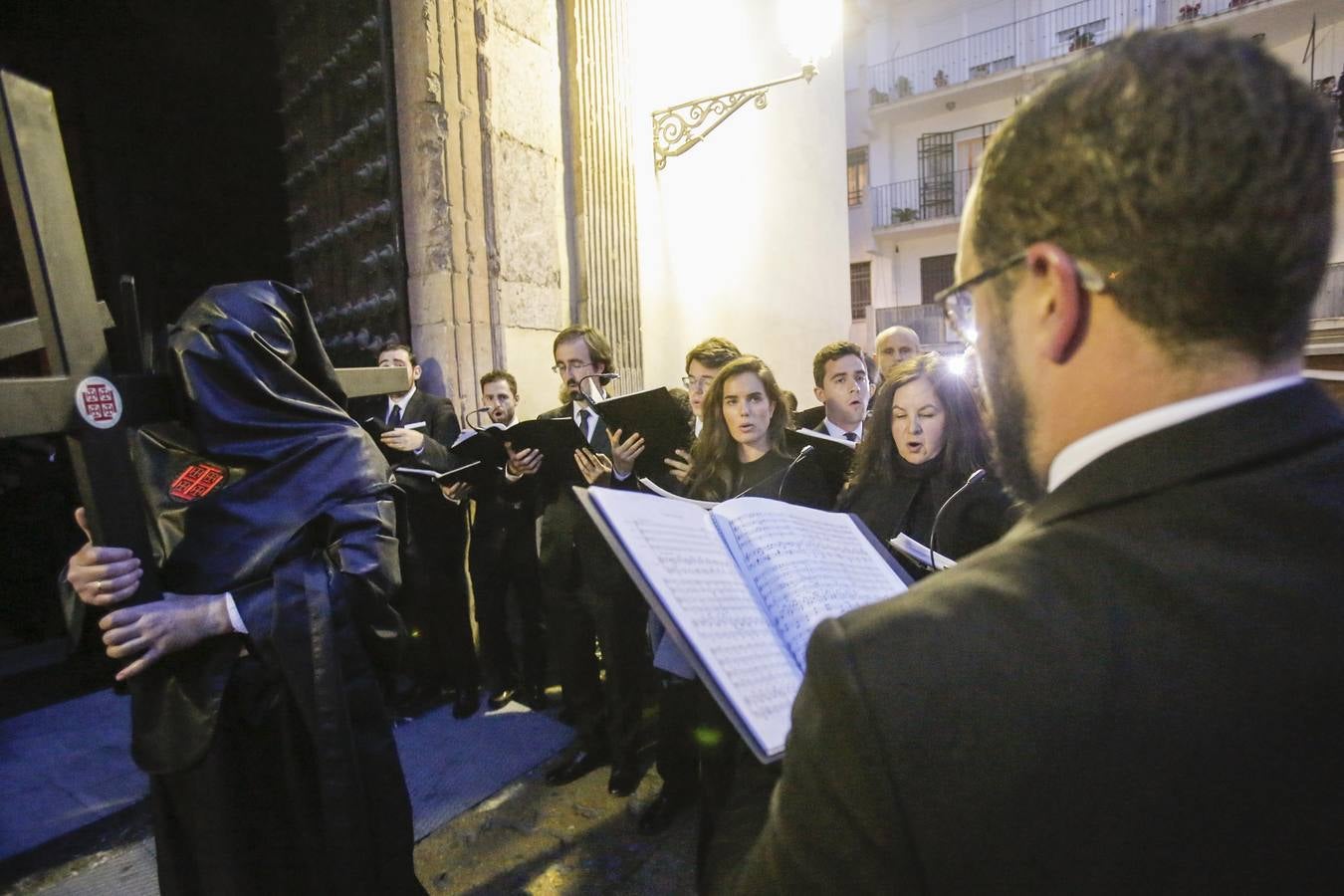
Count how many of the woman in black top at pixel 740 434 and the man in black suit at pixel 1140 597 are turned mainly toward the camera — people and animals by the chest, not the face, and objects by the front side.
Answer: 1

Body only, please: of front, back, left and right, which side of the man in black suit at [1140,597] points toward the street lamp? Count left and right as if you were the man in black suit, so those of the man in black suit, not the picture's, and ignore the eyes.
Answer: front

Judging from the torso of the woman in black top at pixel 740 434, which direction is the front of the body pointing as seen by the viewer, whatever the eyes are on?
toward the camera

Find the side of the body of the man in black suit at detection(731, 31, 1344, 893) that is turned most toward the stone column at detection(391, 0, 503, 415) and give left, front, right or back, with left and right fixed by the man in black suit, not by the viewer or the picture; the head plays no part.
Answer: front

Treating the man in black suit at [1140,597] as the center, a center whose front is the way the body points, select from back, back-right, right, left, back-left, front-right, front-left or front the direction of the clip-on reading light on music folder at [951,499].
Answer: front-right

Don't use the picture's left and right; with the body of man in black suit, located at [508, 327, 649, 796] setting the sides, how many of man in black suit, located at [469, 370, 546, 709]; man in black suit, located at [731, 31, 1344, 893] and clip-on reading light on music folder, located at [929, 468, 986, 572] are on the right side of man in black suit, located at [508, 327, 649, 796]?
1

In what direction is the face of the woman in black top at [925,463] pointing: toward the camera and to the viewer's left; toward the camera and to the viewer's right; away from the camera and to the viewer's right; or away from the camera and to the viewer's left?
toward the camera and to the viewer's left

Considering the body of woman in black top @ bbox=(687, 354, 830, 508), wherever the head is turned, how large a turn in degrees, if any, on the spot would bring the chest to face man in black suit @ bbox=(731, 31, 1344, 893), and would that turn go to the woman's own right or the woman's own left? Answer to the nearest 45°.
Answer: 0° — they already face them

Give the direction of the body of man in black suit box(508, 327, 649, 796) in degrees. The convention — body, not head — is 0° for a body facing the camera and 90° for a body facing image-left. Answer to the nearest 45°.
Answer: approximately 45°

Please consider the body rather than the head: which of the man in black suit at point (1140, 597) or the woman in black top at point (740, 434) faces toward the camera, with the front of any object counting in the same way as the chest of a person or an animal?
the woman in black top

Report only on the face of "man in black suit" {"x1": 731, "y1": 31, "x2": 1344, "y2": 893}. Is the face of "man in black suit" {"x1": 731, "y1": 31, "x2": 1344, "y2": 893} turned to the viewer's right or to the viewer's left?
to the viewer's left
